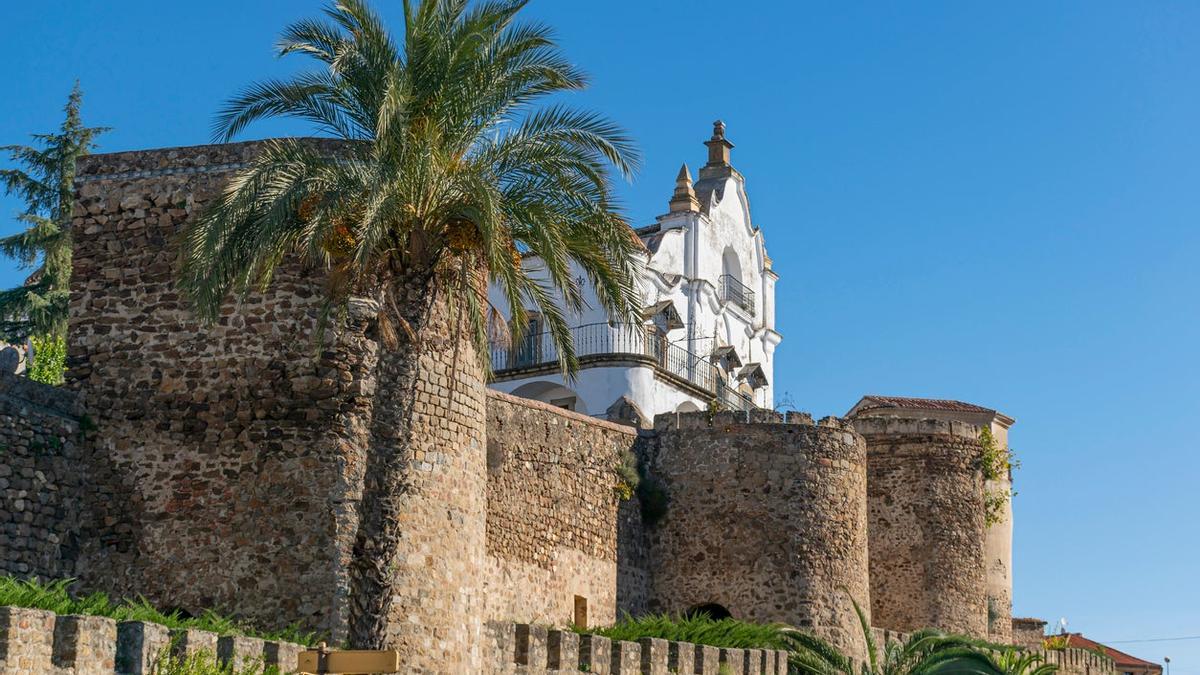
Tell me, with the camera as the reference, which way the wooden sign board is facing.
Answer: facing the viewer

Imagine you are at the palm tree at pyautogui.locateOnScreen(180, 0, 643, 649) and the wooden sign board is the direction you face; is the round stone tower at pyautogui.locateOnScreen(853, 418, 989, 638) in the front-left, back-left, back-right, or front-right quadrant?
back-left

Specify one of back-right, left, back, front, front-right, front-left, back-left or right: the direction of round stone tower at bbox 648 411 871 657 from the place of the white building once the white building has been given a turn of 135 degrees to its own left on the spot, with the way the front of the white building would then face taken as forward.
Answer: back

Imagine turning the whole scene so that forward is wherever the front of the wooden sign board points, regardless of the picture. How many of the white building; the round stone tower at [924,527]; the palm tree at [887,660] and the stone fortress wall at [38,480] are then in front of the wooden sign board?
0

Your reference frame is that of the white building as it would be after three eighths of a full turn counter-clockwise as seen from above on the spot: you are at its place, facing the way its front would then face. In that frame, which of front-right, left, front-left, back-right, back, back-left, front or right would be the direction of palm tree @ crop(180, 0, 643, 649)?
back

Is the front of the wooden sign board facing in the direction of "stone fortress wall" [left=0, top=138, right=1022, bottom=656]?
no

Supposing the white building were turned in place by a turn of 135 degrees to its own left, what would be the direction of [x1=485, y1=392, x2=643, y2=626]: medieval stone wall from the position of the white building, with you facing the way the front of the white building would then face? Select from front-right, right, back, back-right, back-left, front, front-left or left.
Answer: back

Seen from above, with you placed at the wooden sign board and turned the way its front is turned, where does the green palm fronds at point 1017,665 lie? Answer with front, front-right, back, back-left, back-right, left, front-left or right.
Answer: back-left

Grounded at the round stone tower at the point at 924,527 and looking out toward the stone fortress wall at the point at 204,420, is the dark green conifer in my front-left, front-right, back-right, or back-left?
front-right

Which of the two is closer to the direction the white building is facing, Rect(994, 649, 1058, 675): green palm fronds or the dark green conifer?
the green palm fronds

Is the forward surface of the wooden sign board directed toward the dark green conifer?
no

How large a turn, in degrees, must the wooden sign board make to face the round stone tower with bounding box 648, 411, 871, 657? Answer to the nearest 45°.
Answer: approximately 135° to its left

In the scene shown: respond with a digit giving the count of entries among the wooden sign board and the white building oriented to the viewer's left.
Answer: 0
